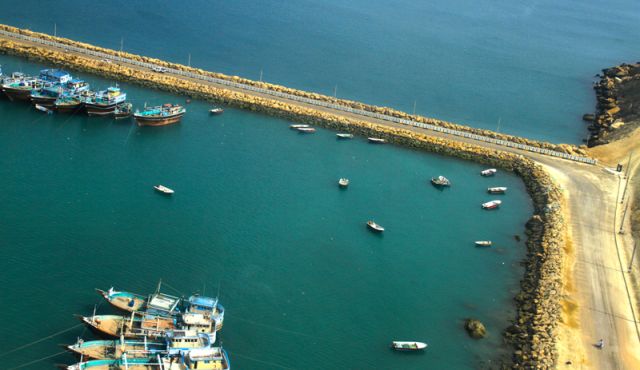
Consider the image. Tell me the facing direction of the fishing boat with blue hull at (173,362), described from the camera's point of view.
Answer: facing to the left of the viewer

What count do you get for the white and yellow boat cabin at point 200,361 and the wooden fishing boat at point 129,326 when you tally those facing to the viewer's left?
2

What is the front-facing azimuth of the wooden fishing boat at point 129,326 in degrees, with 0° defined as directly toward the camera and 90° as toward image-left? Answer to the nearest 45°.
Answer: approximately 90°

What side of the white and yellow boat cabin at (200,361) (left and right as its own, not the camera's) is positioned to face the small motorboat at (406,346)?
back

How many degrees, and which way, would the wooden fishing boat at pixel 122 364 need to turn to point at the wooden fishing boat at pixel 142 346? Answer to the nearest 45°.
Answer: approximately 135° to its right

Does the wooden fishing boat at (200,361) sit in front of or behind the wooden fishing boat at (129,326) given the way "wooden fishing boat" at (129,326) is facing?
behind

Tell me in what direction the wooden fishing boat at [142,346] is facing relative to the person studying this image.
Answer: facing to the left of the viewer

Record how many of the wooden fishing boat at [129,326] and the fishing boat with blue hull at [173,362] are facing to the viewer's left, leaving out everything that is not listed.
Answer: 2

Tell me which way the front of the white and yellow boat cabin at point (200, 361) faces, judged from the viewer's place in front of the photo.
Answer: facing to the left of the viewer

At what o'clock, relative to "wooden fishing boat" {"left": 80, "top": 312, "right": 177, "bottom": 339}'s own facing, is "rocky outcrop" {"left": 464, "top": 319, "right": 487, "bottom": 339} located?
The rocky outcrop is roughly at 6 o'clock from the wooden fishing boat.

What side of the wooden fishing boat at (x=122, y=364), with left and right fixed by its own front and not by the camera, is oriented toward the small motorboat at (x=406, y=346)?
back
